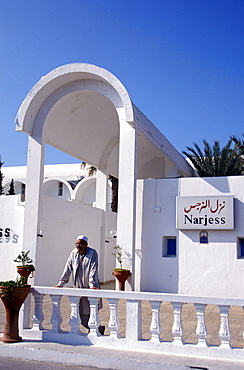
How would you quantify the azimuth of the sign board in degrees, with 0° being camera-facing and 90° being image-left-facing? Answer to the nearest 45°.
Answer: approximately 0°

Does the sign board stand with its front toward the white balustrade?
yes

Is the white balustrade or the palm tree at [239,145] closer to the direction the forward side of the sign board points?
the white balustrade

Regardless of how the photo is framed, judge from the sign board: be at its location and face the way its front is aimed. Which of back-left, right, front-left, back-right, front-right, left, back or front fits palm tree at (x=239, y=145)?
back

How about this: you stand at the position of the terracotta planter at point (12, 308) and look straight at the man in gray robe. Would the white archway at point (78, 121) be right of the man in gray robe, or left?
left

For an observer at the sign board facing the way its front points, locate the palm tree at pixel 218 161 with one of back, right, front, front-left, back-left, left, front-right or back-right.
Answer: back

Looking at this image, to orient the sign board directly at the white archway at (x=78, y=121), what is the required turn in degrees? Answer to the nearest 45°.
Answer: approximately 90° to its right

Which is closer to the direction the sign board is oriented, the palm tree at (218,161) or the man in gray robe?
the man in gray robe
